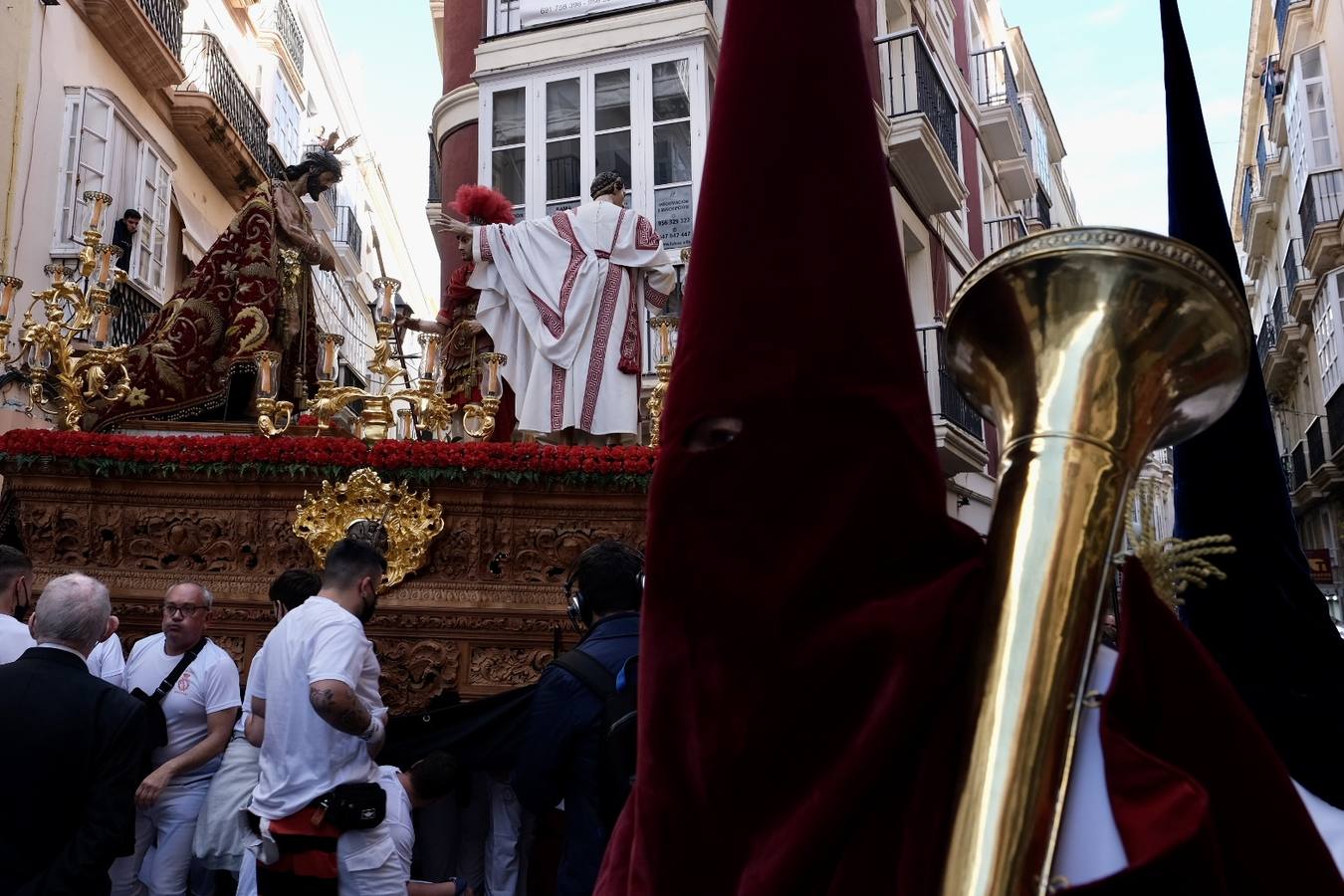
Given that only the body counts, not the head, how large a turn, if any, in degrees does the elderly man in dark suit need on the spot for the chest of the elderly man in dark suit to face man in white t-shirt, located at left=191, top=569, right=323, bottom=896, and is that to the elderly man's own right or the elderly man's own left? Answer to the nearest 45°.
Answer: approximately 45° to the elderly man's own right

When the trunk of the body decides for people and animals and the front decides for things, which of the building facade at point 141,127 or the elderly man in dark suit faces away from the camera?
the elderly man in dark suit

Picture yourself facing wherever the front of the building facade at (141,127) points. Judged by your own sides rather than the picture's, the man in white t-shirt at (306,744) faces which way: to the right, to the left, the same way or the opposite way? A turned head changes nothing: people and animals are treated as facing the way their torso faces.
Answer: to the left

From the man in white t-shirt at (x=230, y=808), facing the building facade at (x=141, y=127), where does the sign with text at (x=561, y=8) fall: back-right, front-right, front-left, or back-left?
front-right

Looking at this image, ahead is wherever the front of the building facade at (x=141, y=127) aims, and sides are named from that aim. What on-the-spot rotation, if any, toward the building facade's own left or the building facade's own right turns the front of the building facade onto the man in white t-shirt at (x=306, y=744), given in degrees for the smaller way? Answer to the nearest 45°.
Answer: approximately 45° to the building facade's own right

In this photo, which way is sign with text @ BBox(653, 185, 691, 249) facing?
toward the camera

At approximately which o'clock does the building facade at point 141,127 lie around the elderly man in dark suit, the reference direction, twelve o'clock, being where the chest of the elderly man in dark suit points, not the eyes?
The building facade is roughly at 12 o'clock from the elderly man in dark suit.

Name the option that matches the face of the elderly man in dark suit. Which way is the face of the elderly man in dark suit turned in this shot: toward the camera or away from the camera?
away from the camera

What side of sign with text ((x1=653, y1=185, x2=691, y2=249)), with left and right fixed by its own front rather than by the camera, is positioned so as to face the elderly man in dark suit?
front

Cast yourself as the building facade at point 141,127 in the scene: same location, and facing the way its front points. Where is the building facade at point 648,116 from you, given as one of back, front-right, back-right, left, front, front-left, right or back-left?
front

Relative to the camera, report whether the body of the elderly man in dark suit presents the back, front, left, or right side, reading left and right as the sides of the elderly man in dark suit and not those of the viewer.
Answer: back

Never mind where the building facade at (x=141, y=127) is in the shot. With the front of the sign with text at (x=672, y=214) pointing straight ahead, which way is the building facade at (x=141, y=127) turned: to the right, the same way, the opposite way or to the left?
to the left

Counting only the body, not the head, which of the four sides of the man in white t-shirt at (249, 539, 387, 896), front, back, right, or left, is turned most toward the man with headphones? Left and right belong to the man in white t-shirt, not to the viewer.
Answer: right

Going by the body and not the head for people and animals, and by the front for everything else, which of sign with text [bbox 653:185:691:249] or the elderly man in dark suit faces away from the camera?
the elderly man in dark suit

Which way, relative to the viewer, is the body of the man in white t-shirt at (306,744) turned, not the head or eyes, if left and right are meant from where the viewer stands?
facing away from the viewer and to the right of the viewer

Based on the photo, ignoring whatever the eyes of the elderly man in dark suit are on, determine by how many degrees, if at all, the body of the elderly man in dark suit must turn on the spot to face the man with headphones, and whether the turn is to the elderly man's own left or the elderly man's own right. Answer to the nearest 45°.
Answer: approximately 135° to the elderly man's own right

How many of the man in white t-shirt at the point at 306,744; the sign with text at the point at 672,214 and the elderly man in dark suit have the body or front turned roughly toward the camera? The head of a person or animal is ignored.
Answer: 1

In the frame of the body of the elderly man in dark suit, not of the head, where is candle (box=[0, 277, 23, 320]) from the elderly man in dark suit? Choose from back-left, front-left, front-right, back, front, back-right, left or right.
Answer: front
